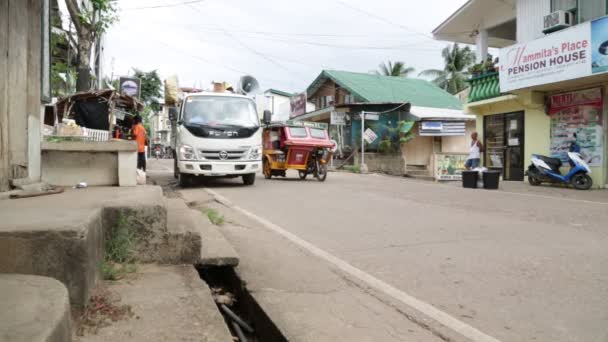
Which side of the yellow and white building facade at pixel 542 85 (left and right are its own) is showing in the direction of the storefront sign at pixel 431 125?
right

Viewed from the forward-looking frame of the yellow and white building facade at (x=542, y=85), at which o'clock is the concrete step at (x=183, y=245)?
The concrete step is roughly at 11 o'clock from the yellow and white building facade.

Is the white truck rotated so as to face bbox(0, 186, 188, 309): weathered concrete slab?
yes

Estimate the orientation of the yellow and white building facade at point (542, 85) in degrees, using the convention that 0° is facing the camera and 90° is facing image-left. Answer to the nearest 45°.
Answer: approximately 45°

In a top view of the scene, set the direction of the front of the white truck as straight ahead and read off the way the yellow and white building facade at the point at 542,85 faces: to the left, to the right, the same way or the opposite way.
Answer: to the right

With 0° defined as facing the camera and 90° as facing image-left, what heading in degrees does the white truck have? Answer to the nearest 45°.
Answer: approximately 0°
